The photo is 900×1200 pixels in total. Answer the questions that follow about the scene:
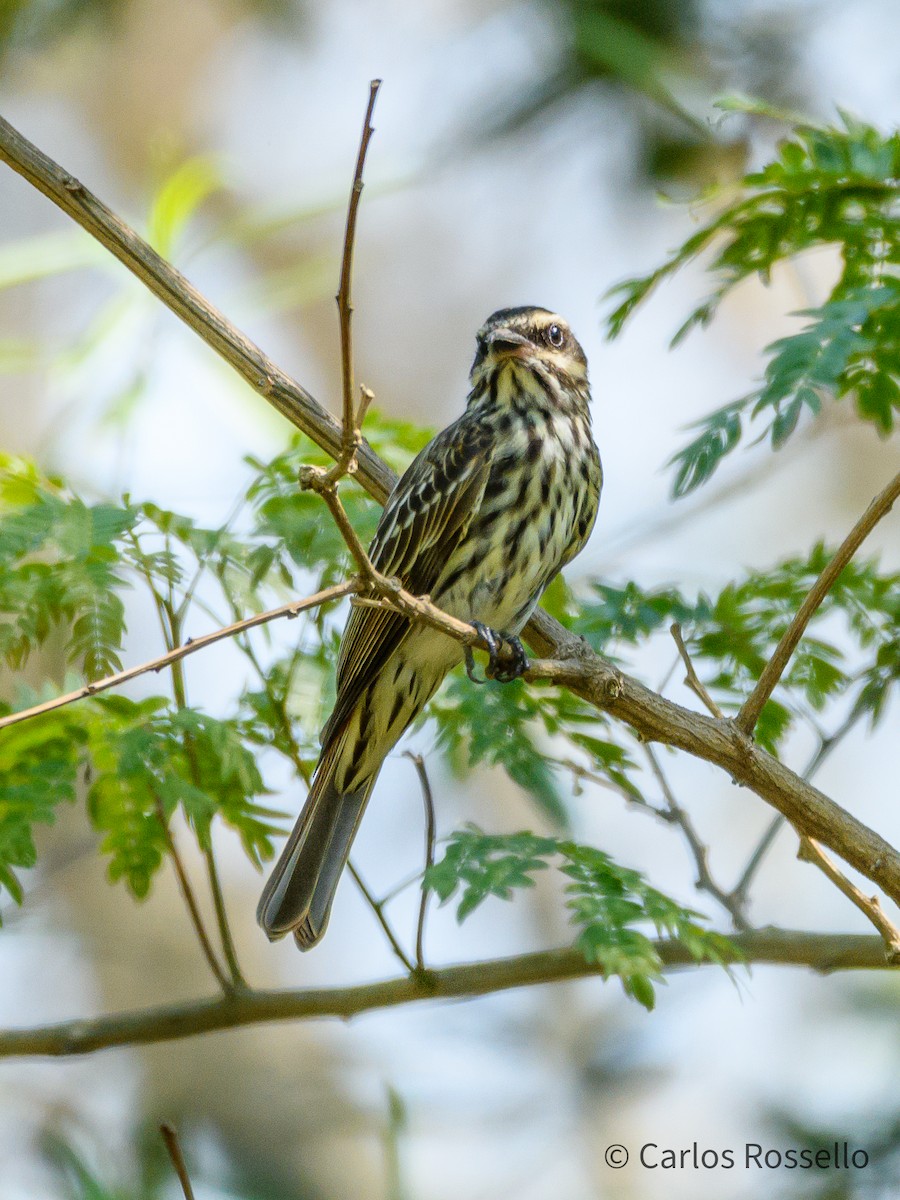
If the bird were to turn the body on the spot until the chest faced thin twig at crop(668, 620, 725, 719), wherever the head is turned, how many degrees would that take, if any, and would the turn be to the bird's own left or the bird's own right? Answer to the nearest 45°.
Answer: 0° — it already faces it

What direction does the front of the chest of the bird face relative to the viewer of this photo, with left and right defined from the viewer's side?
facing the viewer and to the right of the viewer

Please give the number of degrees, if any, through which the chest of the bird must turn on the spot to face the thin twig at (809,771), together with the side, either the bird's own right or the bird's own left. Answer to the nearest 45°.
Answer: approximately 45° to the bird's own left

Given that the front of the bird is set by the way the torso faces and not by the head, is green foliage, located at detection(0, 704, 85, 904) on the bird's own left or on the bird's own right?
on the bird's own right
